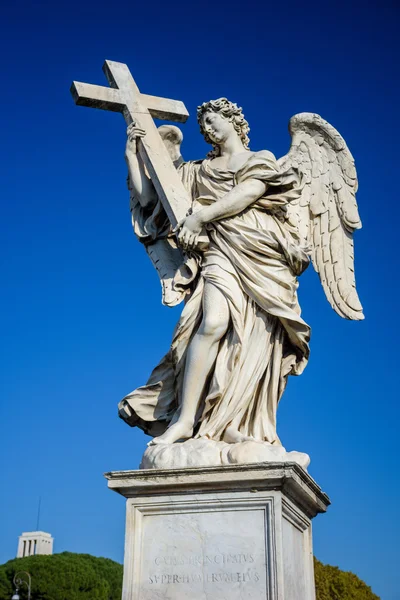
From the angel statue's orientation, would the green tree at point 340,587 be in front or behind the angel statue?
behind

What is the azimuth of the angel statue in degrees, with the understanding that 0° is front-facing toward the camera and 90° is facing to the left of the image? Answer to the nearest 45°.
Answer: approximately 45°
